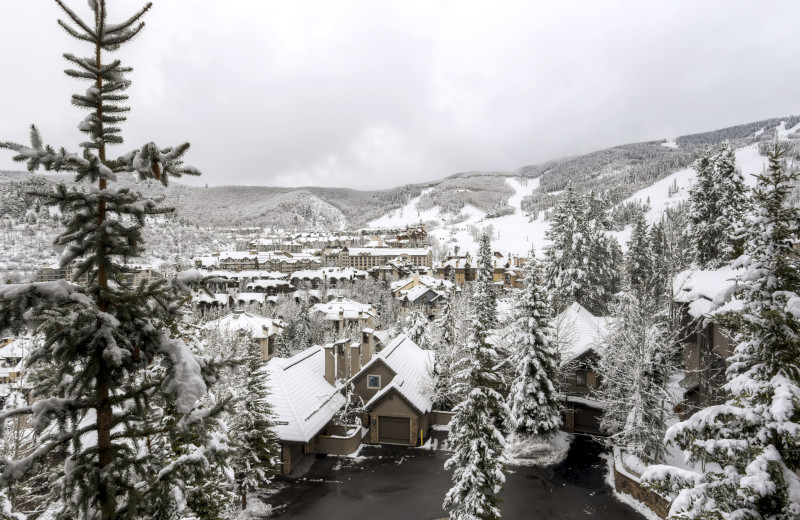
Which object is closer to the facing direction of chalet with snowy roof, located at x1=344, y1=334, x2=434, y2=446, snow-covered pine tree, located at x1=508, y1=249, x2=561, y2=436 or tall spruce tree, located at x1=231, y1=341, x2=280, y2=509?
the tall spruce tree

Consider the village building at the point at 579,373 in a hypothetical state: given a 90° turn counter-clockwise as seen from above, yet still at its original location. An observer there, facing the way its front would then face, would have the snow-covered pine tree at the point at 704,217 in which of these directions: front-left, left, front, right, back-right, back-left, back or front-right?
front-left

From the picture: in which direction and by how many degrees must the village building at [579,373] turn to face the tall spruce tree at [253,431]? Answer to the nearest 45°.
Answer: approximately 45° to its right

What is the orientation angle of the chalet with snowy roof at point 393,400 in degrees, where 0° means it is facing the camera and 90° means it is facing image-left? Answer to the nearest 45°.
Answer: approximately 0°

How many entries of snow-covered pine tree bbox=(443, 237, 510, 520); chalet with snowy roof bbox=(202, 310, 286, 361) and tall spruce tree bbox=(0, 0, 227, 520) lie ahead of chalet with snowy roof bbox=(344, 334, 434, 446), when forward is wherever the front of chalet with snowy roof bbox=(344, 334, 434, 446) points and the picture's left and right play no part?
2

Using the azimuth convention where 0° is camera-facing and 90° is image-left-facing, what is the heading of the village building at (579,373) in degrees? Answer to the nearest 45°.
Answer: approximately 0°

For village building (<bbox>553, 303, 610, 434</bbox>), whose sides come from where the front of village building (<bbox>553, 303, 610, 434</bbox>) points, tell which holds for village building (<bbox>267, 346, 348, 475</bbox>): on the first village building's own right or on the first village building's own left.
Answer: on the first village building's own right

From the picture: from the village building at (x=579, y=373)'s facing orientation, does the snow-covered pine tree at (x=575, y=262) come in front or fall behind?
behind

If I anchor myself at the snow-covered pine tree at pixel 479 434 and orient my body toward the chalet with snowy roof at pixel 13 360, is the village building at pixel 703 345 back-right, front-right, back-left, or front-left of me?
back-right
